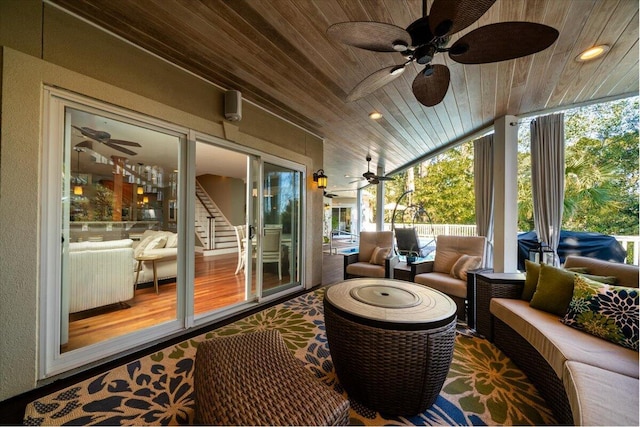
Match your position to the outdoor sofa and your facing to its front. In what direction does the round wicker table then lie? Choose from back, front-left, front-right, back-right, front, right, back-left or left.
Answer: front

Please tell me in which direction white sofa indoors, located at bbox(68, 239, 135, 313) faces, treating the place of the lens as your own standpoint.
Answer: facing away from the viewer and to the left of the viewer

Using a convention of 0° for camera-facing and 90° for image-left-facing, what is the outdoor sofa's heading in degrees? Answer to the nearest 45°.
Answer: approximately 45°

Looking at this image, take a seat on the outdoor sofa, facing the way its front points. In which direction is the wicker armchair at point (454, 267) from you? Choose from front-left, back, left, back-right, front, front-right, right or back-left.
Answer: right

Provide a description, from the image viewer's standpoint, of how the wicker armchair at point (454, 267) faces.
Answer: facing the viewer and to the left of the viewer

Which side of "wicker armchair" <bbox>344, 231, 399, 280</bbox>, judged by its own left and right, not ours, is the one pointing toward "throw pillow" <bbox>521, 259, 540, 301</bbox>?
left

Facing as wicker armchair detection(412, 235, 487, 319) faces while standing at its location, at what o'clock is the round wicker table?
The round wicker table is roughly at 11 o'clock from the wicker armchair.

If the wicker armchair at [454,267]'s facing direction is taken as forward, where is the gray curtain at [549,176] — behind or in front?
behind

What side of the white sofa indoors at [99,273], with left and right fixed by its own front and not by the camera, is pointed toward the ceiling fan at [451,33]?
back

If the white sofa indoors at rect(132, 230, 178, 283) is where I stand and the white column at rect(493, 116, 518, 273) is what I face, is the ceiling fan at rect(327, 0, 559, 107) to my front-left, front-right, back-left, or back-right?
front-right

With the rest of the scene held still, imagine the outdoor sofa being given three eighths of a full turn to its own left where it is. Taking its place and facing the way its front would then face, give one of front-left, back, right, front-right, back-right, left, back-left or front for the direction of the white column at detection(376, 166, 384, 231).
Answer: back-left

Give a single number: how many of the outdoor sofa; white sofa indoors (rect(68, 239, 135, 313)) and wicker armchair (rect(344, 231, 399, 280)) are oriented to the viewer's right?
0

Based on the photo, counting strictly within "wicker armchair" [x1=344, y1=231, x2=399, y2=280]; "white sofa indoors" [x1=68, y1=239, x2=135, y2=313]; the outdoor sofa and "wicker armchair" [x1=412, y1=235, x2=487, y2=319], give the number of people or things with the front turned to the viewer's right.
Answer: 0

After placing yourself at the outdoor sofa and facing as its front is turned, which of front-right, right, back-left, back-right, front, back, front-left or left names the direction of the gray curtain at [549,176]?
back-right

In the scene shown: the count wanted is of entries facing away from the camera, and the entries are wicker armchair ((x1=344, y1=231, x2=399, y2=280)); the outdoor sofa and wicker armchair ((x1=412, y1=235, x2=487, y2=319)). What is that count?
0

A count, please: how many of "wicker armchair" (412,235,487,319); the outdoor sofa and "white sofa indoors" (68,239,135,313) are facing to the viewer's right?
0

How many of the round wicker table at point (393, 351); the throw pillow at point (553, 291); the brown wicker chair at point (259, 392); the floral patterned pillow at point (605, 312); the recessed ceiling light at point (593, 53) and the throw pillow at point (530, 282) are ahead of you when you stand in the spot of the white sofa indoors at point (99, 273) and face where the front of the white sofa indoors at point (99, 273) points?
0

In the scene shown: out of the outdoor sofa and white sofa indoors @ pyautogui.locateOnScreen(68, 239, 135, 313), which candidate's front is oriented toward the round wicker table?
the outdoor sofa
